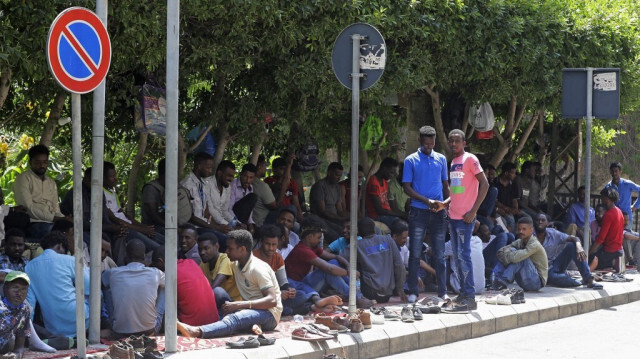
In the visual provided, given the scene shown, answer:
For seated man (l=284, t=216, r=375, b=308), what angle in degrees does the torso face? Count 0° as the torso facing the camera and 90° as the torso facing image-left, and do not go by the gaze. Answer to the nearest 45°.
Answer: approximately 270°

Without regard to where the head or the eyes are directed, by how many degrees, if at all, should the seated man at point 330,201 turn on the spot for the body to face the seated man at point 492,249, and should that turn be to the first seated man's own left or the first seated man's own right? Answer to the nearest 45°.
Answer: approximately 45° to the first seated man's own left

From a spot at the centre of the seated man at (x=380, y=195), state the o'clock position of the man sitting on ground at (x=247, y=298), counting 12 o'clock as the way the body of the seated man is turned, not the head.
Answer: The man sitting on ground is roughly at 2 o'clock from the seated man.

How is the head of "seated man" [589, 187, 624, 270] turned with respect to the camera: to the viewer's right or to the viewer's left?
to the viewer's left

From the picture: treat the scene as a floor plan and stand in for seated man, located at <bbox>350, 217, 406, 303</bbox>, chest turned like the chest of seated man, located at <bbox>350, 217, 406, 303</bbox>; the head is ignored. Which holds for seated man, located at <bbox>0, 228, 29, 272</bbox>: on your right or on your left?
on your left

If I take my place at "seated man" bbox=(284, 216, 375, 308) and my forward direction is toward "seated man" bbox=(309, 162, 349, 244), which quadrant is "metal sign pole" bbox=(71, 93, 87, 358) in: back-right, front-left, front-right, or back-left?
back-left

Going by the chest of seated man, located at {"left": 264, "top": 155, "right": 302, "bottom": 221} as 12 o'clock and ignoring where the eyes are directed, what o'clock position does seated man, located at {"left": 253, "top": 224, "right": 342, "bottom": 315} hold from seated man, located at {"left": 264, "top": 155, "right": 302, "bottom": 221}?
seated man, located at {"left": 253, "top": 224, "right": 342, "bottom": 315} is roughly at 12 o'clock from seated man, located at {"left": 264, "top": 155, "right": 302, "bottom": 221}.

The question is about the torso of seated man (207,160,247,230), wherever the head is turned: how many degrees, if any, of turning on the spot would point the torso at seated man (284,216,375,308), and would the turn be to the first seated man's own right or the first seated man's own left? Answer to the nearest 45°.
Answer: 0° — they already face them
